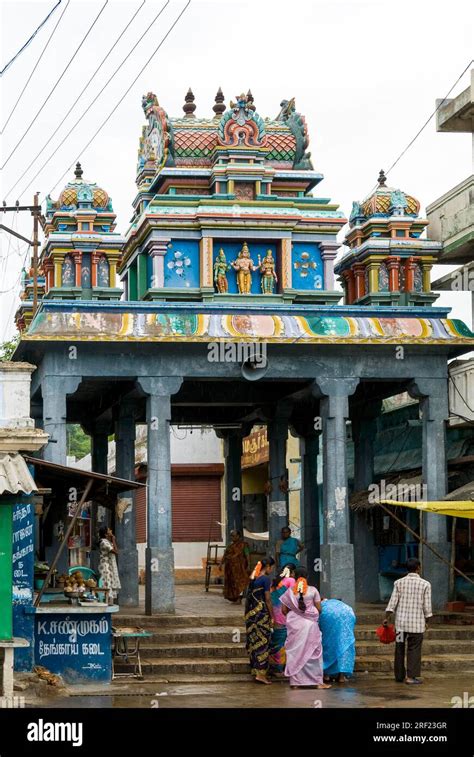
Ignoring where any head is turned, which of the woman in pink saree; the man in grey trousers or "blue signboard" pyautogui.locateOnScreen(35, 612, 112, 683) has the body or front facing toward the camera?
the blue signboard

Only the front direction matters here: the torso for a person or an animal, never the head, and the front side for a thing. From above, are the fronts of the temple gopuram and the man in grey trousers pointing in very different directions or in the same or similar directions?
very different directions

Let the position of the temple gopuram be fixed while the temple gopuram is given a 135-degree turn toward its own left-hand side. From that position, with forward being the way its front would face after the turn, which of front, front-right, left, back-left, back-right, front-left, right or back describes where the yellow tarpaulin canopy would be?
right

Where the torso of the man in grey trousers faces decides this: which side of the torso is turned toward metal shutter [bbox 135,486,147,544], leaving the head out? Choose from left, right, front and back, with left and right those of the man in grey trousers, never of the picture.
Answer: front

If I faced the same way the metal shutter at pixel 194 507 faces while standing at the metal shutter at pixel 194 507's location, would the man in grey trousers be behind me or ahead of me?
ahead

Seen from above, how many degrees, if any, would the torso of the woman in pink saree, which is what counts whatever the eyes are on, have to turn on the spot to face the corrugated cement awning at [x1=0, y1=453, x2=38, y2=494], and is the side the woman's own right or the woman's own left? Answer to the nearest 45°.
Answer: approximately 135° to the woman's own left

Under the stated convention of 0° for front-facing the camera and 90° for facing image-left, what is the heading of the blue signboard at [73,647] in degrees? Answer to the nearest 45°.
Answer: approximately 0°

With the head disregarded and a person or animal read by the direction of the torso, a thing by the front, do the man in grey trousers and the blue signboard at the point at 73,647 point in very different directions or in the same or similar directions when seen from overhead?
very different directions

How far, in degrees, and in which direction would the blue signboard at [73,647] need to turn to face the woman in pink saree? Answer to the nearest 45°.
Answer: approximately 90° to its left

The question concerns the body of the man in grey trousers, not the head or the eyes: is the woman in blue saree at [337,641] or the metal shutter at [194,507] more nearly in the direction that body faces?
the metal shutter

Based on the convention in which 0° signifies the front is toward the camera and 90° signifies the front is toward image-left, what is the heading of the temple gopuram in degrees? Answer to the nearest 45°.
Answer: approximately 0°

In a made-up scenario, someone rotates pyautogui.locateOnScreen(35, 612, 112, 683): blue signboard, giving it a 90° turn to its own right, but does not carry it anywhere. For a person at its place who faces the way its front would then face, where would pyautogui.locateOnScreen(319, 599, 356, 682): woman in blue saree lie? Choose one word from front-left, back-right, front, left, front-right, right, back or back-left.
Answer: back

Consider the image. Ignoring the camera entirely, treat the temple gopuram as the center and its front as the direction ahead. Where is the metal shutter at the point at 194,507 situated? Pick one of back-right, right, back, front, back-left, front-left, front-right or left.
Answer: back

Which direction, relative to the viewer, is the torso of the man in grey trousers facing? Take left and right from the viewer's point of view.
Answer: facing away from the viewer

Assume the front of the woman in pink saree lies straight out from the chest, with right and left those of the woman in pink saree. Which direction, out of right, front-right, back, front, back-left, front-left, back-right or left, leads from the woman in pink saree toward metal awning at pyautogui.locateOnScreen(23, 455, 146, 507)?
left
